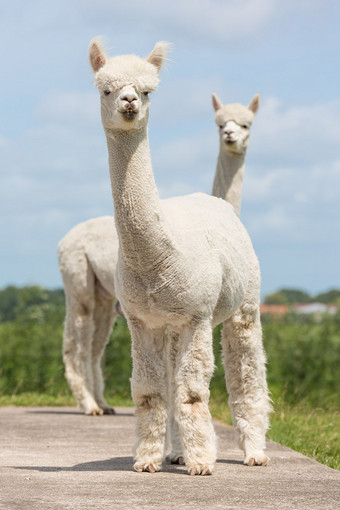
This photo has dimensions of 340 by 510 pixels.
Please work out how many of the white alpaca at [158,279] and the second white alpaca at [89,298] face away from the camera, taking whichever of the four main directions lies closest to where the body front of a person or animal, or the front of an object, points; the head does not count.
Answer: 0

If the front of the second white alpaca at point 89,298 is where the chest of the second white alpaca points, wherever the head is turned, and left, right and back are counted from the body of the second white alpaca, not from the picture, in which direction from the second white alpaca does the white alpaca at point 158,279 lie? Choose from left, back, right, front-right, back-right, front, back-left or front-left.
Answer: front-right

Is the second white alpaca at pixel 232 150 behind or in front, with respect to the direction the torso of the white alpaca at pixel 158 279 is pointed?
behind

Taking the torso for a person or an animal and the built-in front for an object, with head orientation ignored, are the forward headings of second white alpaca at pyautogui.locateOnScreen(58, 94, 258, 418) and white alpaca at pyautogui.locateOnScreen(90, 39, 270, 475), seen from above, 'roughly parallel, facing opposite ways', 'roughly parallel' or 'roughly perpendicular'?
roughly perpendicular

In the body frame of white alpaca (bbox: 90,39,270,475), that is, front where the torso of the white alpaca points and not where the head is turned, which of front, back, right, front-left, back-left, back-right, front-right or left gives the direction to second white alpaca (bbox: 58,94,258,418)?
back-right

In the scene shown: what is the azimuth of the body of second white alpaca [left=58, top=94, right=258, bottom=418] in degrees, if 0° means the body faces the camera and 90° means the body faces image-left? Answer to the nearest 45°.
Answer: approximately 315°
